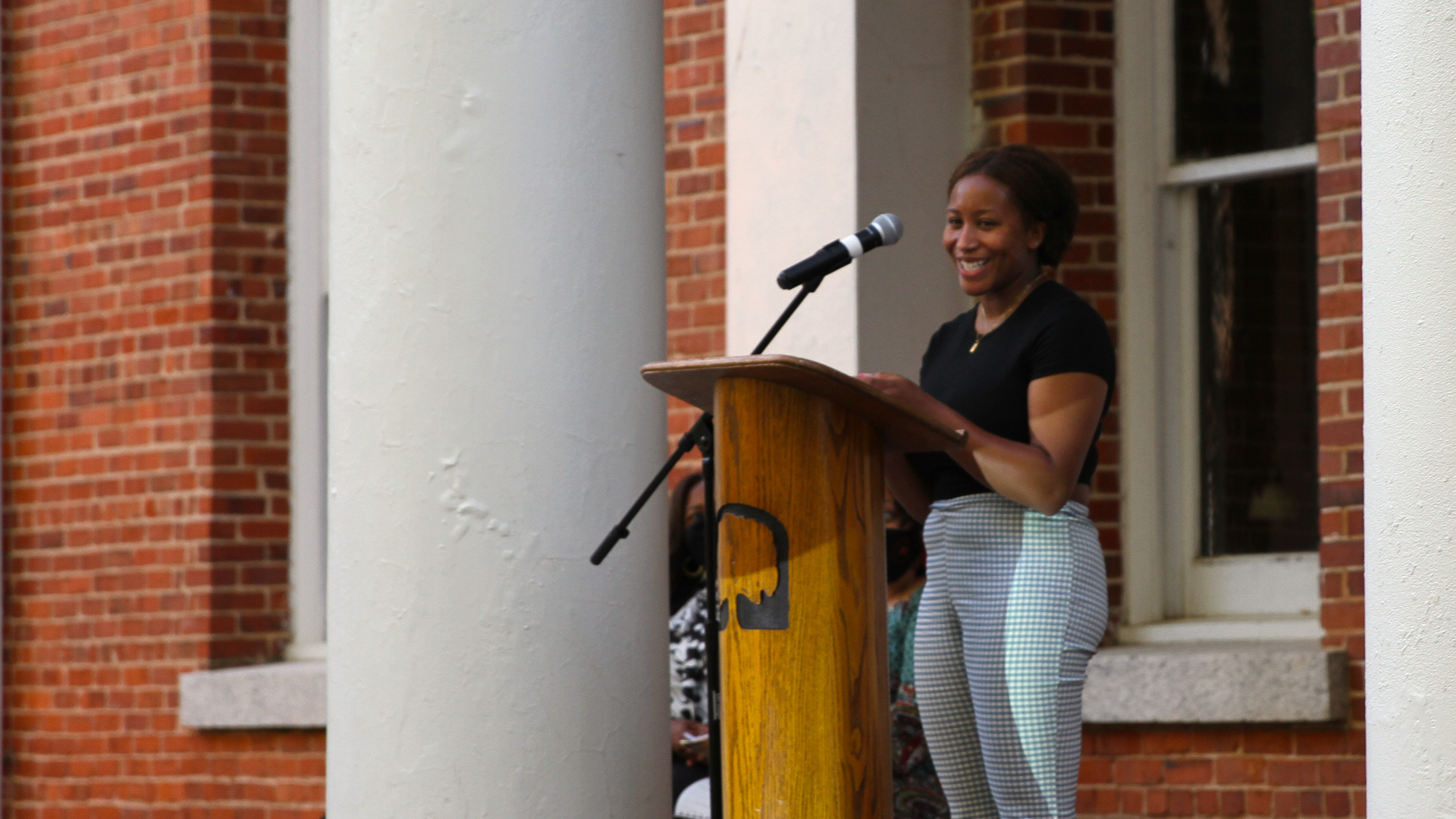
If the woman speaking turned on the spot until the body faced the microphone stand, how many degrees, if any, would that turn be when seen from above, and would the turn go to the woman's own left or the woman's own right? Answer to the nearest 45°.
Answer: approximately 45° to the woman's own right

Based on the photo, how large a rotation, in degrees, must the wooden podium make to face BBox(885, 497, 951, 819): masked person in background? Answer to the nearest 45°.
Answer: approximately 135° to its right

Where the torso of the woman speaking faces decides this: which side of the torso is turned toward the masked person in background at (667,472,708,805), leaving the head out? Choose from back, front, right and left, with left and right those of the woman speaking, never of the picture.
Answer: right

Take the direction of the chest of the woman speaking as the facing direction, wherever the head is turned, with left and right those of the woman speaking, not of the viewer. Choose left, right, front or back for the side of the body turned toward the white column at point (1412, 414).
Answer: left

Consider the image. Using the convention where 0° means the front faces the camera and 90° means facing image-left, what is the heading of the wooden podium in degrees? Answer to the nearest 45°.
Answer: approximately 45°

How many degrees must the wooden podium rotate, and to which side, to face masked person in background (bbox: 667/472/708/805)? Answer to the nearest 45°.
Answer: approximately 135° to its right

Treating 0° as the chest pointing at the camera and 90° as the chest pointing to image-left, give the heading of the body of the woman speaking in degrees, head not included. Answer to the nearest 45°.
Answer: approximately 45°

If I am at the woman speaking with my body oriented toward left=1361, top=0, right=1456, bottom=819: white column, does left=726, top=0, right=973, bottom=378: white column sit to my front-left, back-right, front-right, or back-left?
back-left
